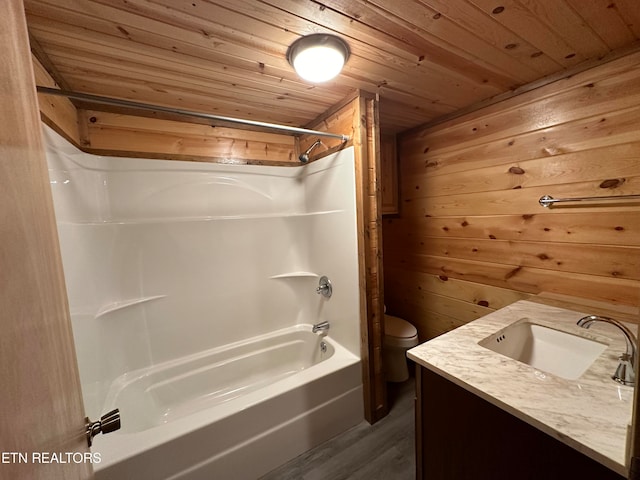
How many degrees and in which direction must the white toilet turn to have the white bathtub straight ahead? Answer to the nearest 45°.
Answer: approximately 90° to its right

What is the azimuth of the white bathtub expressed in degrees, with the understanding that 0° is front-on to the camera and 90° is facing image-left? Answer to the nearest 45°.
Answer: approximately 315°

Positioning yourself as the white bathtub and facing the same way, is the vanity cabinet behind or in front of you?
in front

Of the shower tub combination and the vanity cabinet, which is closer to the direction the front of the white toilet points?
the vanity cabinet

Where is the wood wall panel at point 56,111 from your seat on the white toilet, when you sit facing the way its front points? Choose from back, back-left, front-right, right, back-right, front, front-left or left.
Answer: right

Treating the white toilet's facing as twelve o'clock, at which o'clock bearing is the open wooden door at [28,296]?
The open wooden door is roughly at 2 o'clock from the white toilet.

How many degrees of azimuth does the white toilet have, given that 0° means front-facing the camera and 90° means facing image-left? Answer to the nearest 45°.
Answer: approximately 315°

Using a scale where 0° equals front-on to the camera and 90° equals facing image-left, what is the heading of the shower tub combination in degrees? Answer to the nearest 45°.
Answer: approximately 315°
